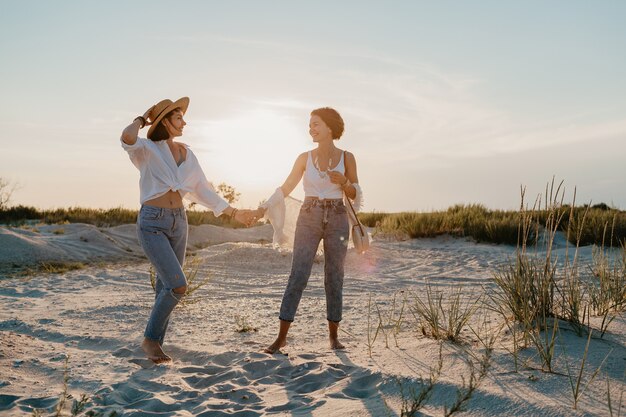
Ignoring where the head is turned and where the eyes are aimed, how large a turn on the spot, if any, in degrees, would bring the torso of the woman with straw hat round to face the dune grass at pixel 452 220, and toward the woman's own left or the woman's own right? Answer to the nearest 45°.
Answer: approximately 90° to the woman's own left

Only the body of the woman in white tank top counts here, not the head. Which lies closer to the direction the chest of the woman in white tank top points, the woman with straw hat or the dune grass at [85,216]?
the woman with straw hat

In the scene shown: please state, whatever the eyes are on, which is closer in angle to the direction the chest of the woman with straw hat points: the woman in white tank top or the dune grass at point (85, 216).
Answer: the woman in white tank top

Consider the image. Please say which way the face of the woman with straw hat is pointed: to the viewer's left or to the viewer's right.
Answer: to the viewer's right

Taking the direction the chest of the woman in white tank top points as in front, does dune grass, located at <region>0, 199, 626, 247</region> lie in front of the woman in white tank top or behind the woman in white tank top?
behind

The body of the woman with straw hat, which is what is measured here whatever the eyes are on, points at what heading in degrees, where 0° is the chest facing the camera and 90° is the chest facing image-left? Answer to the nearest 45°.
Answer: approximately 315°

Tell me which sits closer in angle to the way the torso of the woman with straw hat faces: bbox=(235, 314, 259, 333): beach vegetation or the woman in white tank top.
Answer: the woman in white tank top

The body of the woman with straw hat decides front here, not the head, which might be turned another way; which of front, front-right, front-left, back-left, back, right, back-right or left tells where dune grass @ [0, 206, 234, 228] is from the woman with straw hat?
back-left
